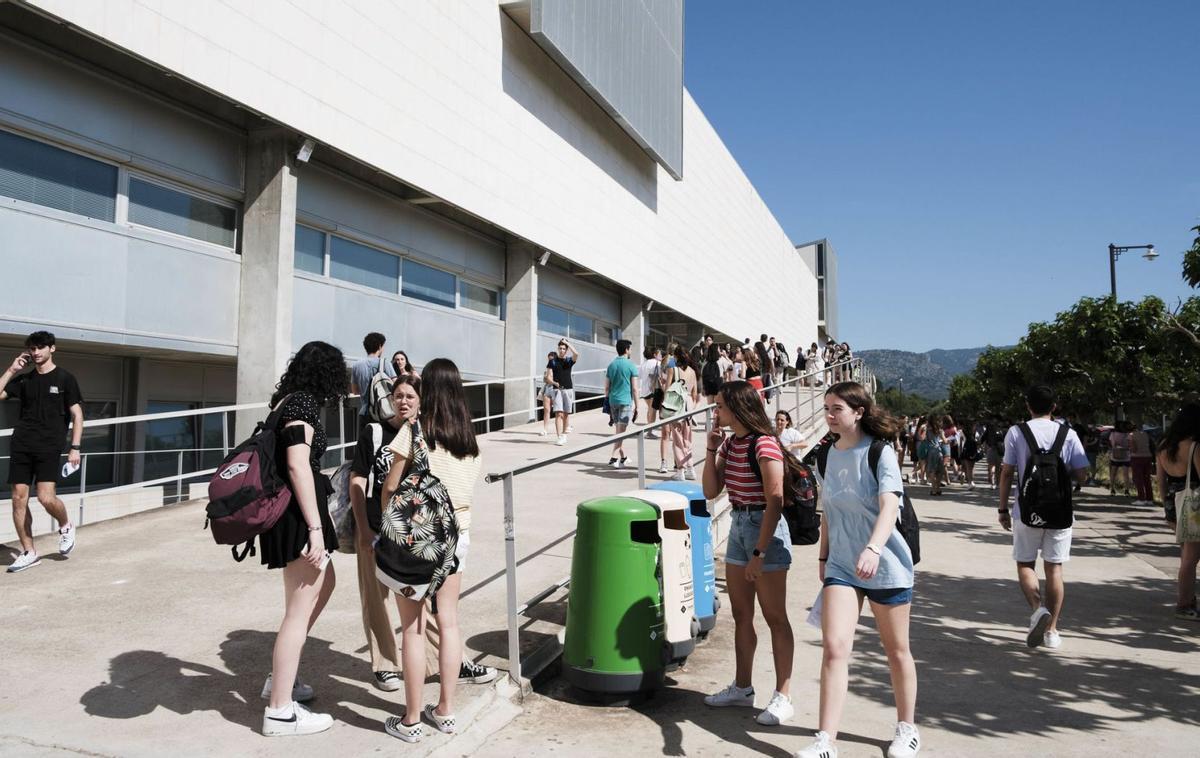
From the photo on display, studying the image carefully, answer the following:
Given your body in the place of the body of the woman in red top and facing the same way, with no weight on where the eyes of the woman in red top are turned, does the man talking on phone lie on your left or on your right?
on your right

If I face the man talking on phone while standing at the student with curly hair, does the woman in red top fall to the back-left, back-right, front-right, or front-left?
back-right

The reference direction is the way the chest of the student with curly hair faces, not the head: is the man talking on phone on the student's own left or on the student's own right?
on the student's own left

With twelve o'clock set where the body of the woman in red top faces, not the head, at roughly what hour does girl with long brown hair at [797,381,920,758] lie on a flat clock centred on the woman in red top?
The girl with long brown hair is roughly at 9 o'clock from the woman in red top.

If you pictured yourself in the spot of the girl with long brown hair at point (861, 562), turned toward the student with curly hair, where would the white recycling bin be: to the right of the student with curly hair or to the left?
right

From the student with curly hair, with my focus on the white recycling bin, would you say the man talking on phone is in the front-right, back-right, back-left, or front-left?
back-left

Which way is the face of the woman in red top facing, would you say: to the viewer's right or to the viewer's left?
to the viewer's left
